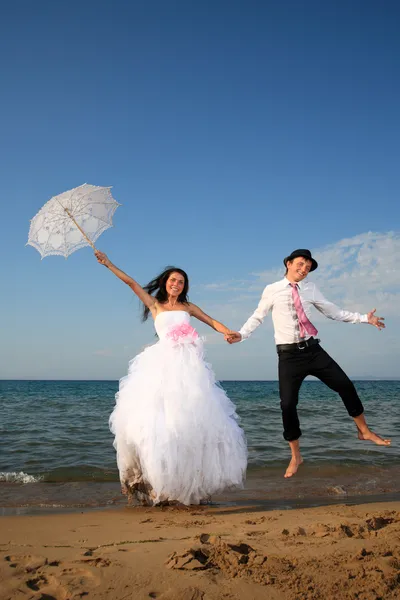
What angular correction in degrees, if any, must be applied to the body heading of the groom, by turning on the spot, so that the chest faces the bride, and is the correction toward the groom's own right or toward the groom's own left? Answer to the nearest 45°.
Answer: approximately 45° to the groom's own right

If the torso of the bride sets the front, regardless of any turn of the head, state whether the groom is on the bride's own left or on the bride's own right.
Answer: on the bride's own left

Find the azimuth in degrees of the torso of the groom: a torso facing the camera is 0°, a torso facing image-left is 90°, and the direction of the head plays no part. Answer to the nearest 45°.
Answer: approximately 0°

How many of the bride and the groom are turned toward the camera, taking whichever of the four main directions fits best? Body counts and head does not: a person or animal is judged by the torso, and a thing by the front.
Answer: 2
